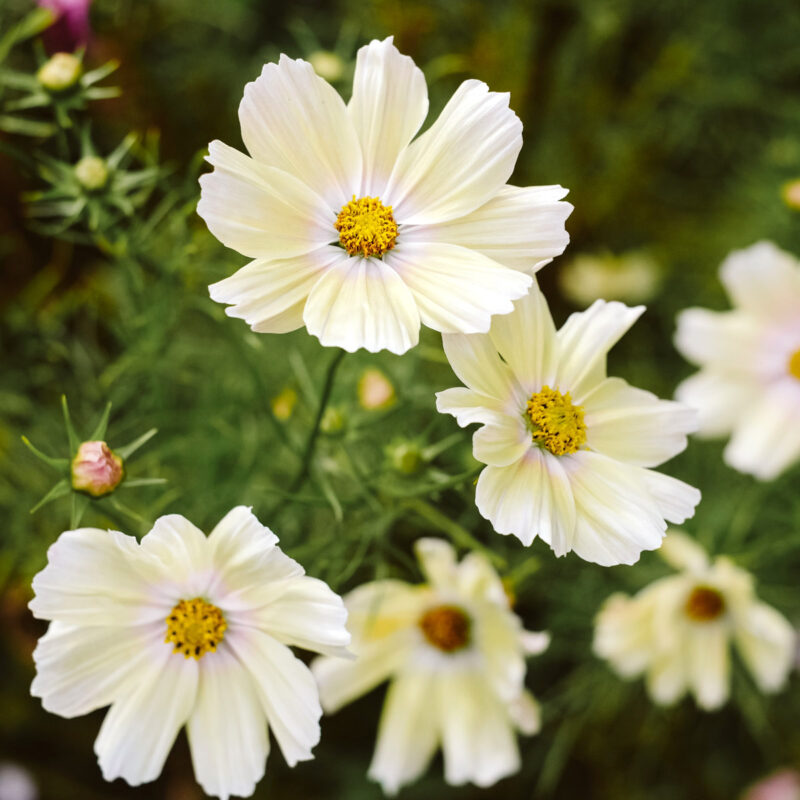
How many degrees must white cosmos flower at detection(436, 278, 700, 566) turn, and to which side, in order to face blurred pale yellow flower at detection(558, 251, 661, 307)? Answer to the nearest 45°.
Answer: approximately 180°

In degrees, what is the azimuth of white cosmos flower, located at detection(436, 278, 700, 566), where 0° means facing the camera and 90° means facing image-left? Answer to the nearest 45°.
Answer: approximately 0°

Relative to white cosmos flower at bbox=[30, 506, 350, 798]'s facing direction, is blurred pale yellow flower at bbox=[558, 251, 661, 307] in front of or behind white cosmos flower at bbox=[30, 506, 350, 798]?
behind

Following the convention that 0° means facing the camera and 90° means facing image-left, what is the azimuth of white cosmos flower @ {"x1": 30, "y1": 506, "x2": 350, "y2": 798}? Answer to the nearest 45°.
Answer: approximately 0°

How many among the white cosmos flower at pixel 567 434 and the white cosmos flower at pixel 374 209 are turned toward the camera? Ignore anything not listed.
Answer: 2
